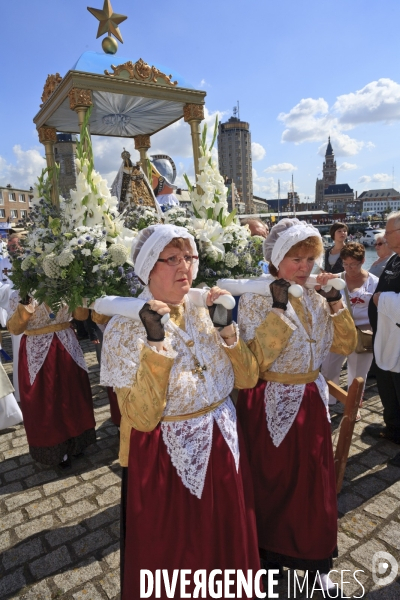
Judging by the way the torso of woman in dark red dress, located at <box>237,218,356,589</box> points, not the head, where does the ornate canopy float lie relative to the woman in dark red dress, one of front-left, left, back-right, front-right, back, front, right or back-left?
back

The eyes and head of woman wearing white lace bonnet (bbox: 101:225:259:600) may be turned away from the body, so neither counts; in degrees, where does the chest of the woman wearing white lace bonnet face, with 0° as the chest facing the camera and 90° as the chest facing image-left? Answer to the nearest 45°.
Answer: approximately 315°

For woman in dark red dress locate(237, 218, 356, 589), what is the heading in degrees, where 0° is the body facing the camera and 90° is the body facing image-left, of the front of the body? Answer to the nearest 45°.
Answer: approximately 315°

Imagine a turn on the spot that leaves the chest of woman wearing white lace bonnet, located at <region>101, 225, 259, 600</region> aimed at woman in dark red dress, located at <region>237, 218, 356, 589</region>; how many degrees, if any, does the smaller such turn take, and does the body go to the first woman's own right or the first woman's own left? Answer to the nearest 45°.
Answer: approximately 90° to the first woman's own left

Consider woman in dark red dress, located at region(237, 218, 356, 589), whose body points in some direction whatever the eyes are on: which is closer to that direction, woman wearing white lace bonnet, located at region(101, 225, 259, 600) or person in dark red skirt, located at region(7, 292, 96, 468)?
the woman wearing white lace bonnet
